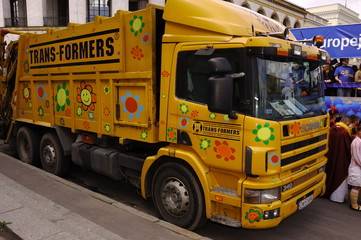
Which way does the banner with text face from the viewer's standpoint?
toward the camera

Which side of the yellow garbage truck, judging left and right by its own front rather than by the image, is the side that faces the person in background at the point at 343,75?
left

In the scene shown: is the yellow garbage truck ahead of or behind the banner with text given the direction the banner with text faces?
ahead

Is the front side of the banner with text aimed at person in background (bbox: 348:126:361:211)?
yes

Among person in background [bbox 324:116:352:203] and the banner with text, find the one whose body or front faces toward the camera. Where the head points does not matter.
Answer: the banner with text

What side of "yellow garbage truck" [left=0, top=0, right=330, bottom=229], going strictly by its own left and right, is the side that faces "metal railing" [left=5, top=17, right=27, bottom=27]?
back

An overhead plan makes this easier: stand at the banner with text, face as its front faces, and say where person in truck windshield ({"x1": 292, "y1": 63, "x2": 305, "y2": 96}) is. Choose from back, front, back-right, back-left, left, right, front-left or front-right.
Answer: front
